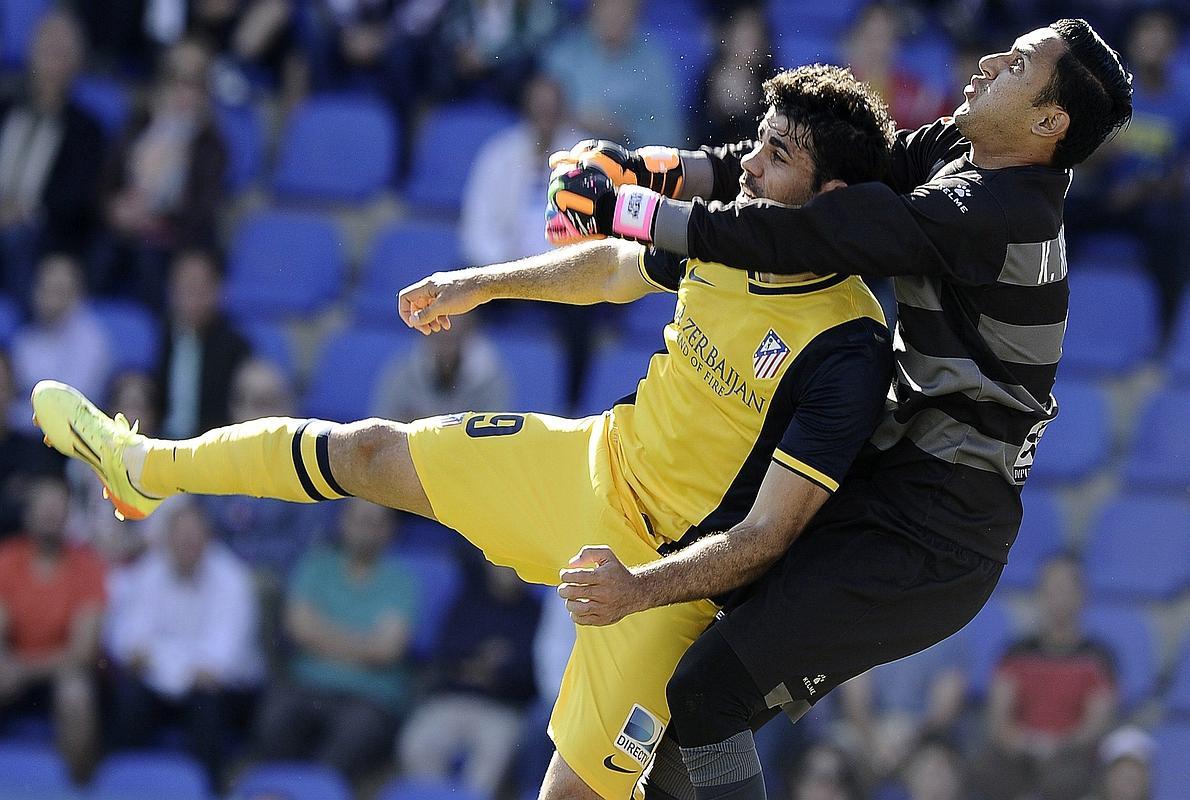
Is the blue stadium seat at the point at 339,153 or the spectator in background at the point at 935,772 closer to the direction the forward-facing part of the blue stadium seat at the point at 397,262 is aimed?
the spectator in background

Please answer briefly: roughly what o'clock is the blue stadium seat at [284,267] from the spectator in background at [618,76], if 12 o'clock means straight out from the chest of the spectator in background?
The blue stadium seat is roughly at 3 o'clock from the spectator in background.

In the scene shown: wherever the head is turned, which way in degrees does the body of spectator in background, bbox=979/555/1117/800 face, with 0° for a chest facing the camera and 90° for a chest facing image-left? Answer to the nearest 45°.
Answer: approximately 0°

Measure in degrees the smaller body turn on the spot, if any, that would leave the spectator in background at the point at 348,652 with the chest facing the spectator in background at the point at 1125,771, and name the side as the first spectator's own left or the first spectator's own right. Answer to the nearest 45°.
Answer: approximately 90° to the first spectator's own left

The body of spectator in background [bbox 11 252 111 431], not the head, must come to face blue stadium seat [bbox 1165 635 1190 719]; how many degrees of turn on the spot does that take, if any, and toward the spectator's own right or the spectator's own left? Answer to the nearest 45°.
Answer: approximately 45° to the spectator's own left

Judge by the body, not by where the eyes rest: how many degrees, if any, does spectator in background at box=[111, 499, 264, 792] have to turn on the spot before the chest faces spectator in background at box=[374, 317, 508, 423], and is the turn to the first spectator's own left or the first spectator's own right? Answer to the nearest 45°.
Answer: approximately 90° to the first spectator's own left

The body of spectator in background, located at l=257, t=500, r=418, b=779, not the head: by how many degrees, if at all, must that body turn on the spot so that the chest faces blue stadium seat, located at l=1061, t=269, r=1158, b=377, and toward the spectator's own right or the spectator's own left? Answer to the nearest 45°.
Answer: approximately 90° to the spectator's own left
